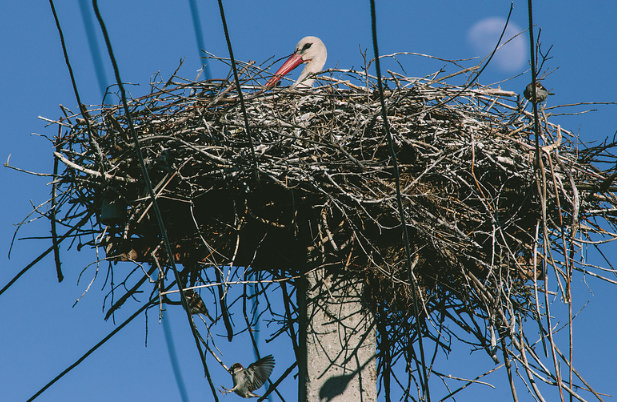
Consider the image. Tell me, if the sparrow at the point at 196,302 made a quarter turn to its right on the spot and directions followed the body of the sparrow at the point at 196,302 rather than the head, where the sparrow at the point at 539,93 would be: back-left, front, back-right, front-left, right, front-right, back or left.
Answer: right

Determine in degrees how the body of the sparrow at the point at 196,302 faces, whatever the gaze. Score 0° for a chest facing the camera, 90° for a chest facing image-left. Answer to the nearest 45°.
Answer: approximately 90°

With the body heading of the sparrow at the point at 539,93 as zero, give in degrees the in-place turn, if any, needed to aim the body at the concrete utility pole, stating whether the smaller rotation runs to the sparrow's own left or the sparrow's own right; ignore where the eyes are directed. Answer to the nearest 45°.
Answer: approximately 45° to the sparrow's own left

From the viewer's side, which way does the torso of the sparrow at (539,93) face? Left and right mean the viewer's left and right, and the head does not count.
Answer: facing to the left of the viewer

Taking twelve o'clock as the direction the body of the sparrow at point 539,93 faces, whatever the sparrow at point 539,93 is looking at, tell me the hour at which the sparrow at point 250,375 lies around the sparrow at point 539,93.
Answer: the sparrow at point 250,375 is roughly at 11 o'clock from the sparrow at point 539,93.
